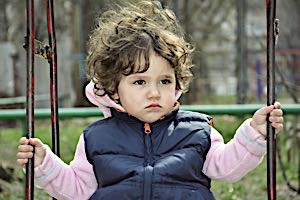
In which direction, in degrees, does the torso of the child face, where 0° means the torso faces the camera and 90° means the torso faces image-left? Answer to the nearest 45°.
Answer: approximately 0°
